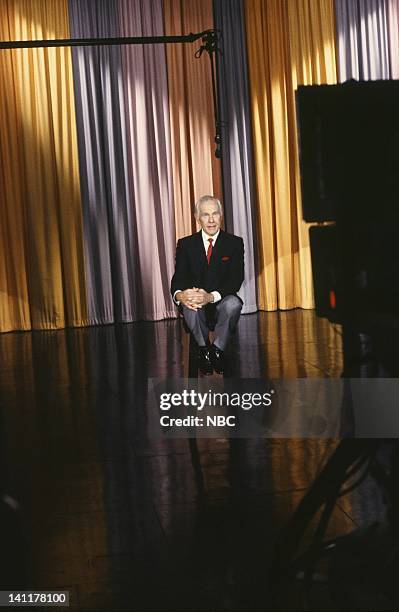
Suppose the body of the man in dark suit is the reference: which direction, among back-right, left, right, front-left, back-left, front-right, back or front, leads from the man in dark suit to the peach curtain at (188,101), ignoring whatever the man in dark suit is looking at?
back

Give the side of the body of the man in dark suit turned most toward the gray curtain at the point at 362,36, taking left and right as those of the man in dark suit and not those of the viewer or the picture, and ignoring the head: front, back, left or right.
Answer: back

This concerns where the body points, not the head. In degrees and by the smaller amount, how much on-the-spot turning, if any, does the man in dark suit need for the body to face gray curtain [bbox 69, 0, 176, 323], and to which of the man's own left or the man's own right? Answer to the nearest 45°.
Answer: approximately 180°

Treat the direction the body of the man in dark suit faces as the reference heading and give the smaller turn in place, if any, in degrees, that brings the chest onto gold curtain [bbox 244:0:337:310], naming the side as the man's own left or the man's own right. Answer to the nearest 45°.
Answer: approximately 180°

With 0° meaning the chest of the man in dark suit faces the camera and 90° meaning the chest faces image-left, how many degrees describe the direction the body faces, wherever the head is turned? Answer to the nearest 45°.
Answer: approximately 0°

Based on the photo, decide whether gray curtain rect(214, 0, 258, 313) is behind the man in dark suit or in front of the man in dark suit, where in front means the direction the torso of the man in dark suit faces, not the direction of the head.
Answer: behind

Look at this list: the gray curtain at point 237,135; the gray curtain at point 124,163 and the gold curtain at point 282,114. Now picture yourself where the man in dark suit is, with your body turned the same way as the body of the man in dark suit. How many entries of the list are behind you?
3
